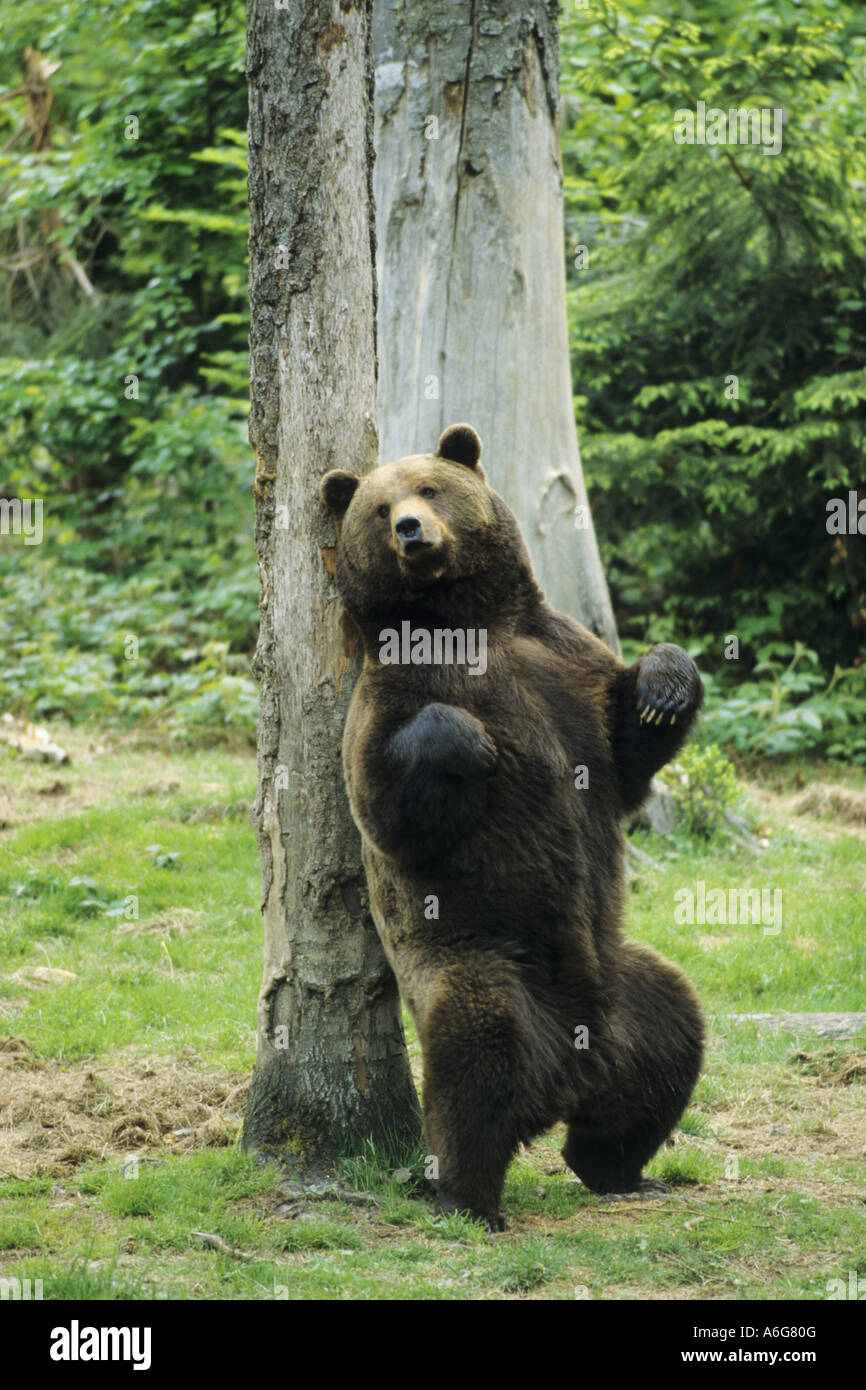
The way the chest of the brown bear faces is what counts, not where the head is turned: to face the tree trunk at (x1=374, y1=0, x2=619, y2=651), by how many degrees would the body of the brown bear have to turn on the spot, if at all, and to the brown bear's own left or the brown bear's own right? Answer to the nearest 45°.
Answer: approximately 135° to the brown bear's own left

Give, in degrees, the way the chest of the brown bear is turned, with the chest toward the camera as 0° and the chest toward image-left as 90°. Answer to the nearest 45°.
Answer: approximately 315°
